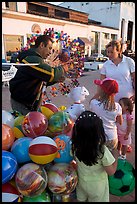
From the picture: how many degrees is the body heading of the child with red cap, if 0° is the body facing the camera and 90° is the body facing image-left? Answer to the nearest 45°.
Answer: approximately 135°

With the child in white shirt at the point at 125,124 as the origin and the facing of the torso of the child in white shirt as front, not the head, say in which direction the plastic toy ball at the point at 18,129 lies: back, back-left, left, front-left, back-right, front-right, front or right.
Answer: front-left

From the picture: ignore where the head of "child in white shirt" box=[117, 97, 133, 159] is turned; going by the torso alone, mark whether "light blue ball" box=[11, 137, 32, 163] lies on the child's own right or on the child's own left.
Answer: on the child's own left

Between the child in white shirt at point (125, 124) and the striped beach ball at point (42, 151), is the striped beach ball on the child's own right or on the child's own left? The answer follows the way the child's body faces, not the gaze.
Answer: on the child's own left

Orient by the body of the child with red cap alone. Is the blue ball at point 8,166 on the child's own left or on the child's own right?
on the child's own left

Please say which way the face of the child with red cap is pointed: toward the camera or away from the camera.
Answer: away from the camera

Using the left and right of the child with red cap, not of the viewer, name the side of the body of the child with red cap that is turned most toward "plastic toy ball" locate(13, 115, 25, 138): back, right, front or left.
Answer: left

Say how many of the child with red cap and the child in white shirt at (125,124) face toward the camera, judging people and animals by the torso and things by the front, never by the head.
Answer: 0

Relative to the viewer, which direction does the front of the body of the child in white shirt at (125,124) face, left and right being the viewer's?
facing to the left of the viewer

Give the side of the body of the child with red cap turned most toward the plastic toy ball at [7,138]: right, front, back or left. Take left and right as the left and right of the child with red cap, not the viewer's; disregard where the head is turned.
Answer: left
